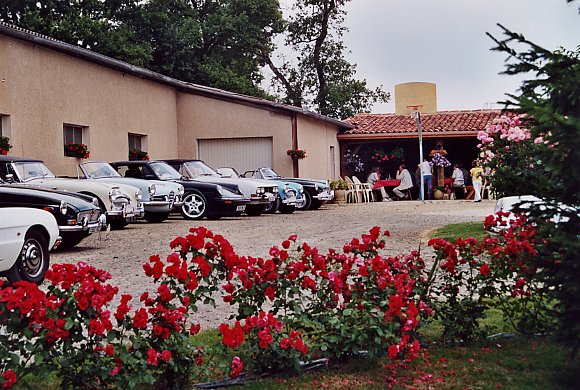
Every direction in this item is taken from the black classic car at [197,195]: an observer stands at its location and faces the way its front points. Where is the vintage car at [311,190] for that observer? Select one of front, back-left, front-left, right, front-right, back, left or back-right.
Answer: left

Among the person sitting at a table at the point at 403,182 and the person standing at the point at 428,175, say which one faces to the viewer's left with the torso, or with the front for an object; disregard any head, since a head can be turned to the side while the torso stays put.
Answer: the person sitting at a table at the point at 403,182

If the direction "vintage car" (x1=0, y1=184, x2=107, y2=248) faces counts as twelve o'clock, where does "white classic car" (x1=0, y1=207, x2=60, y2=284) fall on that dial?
The white classic car is roughly at 2 o'clock from the vintage car.

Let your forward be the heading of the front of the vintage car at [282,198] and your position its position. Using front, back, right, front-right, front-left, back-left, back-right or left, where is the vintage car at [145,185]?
right

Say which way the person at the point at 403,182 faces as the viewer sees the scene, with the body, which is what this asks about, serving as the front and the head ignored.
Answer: to the viewer's left

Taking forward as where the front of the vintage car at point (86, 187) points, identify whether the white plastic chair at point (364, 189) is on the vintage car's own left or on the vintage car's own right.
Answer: on the vintage car's own left

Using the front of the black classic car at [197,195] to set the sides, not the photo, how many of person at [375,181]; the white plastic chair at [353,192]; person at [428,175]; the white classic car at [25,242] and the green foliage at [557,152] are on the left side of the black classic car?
3
